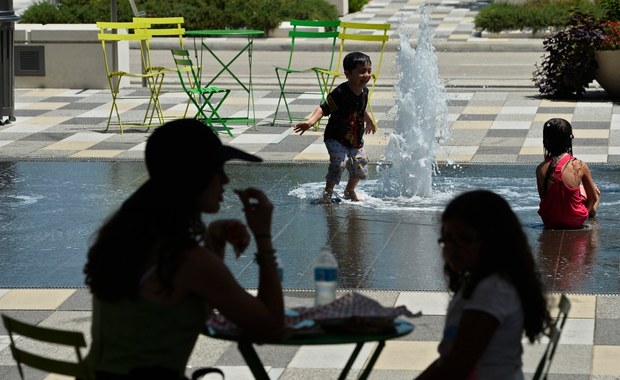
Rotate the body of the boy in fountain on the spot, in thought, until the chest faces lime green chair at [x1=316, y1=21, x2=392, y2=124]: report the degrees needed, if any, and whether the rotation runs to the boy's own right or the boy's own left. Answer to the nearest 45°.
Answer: approximately 135° to the boy's own left

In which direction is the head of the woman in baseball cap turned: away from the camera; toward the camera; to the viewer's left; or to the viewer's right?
to the viewer's right

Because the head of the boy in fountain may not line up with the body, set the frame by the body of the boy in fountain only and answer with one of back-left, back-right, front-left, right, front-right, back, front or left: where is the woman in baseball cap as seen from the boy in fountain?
front-right

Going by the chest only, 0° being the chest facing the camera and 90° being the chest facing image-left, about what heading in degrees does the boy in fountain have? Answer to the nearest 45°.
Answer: approximately 315°

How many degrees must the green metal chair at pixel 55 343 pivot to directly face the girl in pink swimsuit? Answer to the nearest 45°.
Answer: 0° — it already faces them

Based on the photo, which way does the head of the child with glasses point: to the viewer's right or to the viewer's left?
to the viewer's left

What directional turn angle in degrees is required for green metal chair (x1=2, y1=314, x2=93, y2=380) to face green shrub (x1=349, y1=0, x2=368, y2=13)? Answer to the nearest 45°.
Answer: approximately 45° to its left

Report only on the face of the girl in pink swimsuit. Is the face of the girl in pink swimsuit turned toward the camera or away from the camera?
away from the camera

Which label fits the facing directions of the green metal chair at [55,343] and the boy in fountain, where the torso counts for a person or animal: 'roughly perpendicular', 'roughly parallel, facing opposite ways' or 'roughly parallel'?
roughly perpendicular

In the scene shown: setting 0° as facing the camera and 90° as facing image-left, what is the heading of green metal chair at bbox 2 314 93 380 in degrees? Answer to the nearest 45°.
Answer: approximately 225°

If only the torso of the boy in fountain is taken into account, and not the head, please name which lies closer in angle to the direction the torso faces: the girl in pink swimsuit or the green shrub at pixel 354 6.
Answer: the girl in pink swimsuit
